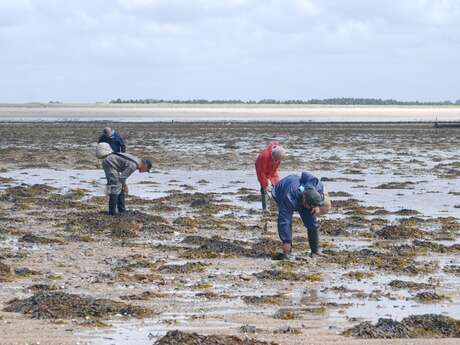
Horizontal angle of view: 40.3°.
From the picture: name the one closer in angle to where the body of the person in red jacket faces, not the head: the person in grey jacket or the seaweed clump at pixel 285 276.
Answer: the seaweed clump

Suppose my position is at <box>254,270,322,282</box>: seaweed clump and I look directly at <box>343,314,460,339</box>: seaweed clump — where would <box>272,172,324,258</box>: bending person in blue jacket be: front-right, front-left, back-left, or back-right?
back-left

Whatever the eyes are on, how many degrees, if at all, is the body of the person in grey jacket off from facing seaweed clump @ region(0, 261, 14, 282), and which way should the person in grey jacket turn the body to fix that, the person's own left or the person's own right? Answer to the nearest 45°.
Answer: approximately 90° to the person's own right

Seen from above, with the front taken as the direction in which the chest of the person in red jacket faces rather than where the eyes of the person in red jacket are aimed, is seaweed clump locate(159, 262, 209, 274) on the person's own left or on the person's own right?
on the person's own right

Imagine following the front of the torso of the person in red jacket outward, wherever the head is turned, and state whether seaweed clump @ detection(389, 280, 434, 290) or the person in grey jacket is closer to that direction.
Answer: the seaweed clump

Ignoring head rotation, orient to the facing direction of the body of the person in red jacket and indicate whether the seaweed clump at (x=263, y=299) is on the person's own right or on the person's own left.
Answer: on the person's own right

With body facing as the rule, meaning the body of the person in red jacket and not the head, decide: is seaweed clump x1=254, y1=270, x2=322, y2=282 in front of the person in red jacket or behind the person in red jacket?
in front

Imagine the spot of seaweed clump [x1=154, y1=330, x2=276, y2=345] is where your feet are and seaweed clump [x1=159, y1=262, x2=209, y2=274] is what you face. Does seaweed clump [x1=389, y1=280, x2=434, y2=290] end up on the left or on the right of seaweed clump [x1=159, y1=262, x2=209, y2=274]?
right

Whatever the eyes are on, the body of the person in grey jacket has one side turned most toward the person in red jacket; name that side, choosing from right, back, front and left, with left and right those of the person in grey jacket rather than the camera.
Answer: front

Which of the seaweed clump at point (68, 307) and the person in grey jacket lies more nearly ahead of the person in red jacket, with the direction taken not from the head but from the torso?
the seaweed clump

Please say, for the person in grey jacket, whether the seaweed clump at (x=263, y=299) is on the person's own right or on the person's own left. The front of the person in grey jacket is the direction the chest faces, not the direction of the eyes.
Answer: on the person's own right

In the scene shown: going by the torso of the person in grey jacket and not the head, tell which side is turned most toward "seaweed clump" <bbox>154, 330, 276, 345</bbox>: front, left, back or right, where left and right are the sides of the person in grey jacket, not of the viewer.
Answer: right

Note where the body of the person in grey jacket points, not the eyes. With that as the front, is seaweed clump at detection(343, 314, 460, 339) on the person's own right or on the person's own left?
on the person's own right

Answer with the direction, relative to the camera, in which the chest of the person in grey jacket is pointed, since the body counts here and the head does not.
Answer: to the viewer's right
